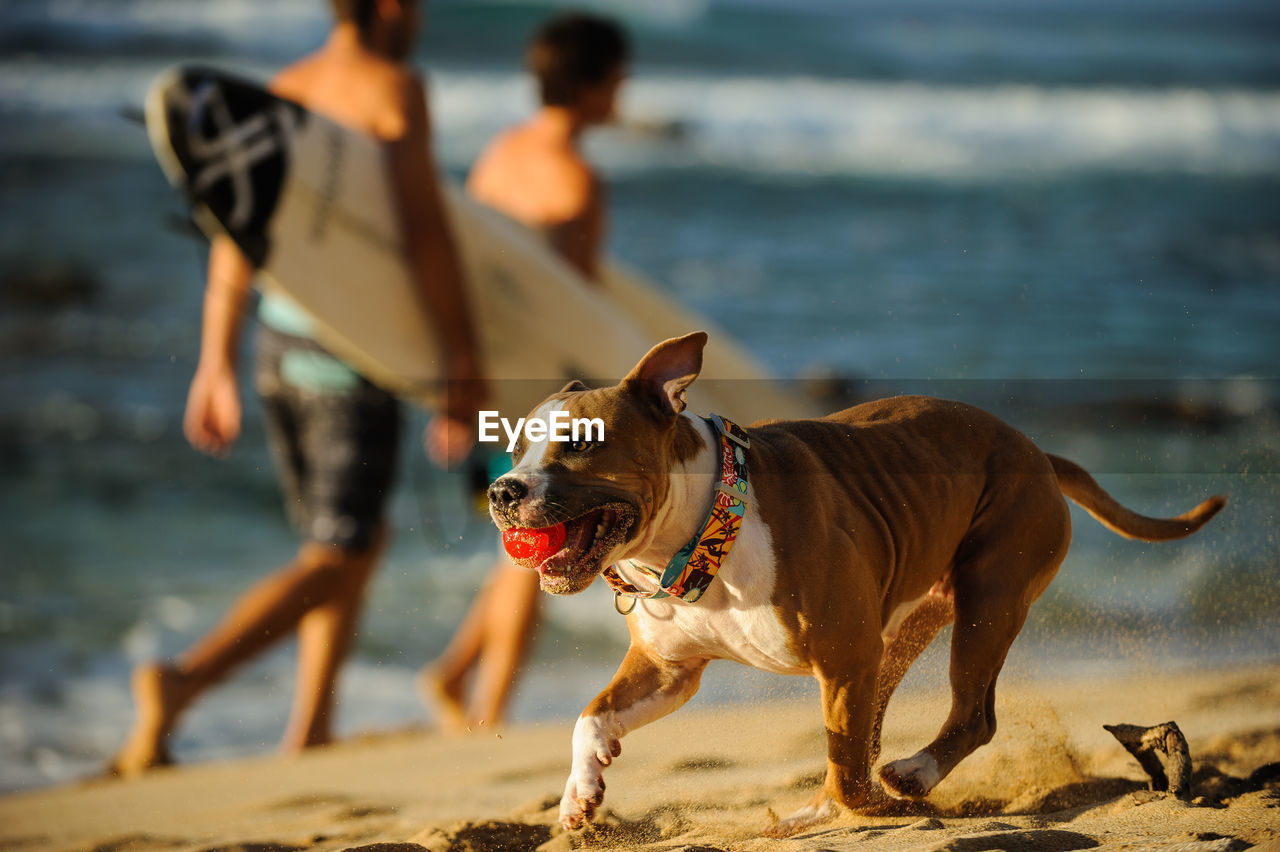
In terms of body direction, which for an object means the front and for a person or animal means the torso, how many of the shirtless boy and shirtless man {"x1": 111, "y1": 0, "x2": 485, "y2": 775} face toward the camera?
0

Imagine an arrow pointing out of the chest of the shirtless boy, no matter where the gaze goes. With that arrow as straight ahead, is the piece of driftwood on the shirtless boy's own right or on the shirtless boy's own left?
on the shirtless boy's own right

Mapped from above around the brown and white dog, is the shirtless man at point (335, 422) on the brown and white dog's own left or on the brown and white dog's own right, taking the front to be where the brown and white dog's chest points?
on the brown and white dog's own right

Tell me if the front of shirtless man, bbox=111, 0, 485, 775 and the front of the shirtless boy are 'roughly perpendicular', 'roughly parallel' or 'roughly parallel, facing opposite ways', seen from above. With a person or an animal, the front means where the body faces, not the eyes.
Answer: roughly parallel

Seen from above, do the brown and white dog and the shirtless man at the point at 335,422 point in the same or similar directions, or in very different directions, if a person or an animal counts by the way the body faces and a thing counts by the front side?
very different directions

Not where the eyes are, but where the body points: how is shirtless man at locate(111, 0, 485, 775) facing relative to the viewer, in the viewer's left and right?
facing away from the viewer and to the right of the viewer

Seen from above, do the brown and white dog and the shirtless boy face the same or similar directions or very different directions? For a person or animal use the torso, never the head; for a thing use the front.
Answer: very different directions

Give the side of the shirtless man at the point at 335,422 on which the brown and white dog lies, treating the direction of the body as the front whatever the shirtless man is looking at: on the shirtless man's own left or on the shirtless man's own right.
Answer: on the shirtless man's own right

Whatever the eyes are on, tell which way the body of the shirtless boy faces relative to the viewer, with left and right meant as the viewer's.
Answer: facing away from the viewer and to the right of the viewer
